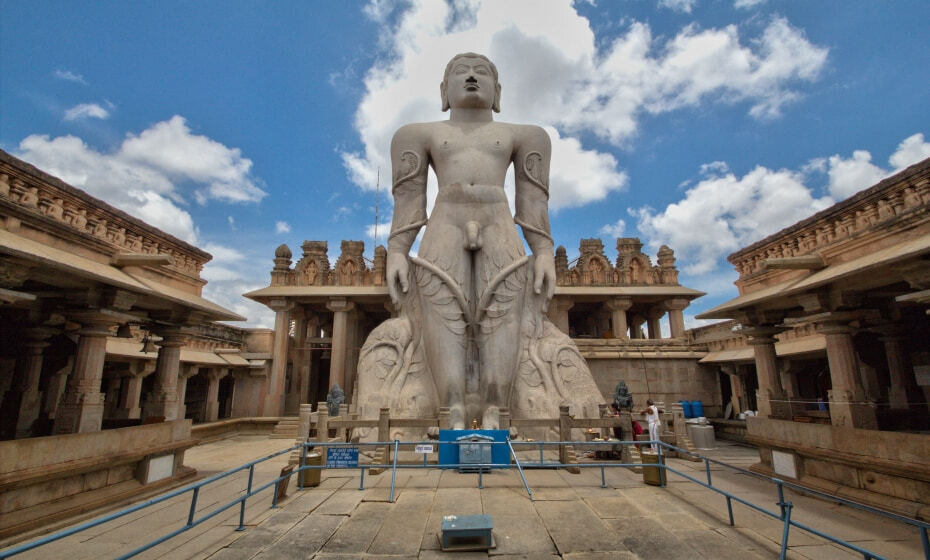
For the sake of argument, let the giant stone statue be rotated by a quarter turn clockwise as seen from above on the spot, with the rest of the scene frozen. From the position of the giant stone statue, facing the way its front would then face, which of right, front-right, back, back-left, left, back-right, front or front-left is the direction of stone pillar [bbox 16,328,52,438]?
front

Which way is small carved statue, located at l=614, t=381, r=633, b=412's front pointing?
toward the camera

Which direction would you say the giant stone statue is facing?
toward the camera

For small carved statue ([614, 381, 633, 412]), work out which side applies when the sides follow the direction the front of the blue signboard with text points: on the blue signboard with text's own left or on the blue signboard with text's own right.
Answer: on the blue signboard with text's own left

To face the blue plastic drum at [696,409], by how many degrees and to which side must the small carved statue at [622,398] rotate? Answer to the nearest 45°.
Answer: approximately 135° to its left

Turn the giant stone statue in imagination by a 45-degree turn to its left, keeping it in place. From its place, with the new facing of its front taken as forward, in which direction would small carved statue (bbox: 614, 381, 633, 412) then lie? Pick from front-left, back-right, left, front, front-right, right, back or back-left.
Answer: left

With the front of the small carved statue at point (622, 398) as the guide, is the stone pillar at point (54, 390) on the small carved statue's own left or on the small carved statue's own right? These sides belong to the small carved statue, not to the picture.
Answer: on the small carved statue's own right

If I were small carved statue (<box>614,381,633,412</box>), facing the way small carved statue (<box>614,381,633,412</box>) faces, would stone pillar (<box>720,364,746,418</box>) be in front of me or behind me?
behind

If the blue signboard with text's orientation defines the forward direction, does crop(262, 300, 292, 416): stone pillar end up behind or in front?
behind

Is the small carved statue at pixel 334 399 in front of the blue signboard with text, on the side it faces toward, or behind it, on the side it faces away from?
behind

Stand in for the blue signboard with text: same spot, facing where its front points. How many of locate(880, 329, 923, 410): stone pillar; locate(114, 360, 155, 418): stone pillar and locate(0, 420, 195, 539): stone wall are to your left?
1

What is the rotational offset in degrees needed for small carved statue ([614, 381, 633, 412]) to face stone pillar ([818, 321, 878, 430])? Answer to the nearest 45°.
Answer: approximately 45° to its left

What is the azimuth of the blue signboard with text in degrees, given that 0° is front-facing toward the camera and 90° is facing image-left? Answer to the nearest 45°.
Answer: approximately 0°

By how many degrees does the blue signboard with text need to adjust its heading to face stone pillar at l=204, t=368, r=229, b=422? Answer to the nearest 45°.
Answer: approximately 180°

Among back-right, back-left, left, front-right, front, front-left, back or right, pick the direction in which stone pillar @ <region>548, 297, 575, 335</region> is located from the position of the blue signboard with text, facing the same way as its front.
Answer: back-left

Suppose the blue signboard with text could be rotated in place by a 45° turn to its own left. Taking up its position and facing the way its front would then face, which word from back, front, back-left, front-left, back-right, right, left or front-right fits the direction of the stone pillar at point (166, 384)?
back

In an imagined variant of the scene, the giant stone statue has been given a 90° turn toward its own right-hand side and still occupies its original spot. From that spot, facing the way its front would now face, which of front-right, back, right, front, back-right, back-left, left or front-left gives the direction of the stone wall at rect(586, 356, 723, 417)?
back-right
